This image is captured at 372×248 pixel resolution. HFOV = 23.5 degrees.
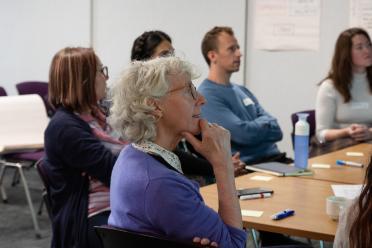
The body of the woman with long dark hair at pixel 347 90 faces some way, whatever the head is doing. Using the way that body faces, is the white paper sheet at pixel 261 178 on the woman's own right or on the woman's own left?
on the woman's own right

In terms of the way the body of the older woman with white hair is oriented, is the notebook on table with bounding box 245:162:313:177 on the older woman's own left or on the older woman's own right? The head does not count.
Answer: on the older woman's own left

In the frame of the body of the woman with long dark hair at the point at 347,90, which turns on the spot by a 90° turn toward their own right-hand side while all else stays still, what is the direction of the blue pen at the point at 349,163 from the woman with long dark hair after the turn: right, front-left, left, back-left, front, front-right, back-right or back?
front-left

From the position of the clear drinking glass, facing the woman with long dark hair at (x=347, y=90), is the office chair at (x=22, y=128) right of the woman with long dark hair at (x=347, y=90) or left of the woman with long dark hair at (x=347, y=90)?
left

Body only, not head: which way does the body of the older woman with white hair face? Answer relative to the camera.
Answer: to the viewer's right

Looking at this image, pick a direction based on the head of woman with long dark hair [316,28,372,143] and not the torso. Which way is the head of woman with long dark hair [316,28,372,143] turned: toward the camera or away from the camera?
toward the camera

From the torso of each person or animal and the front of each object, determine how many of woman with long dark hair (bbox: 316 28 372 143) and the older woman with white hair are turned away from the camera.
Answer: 0

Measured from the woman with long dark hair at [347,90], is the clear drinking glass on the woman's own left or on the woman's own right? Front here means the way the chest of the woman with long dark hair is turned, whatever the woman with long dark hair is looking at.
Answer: on the woman's own right
